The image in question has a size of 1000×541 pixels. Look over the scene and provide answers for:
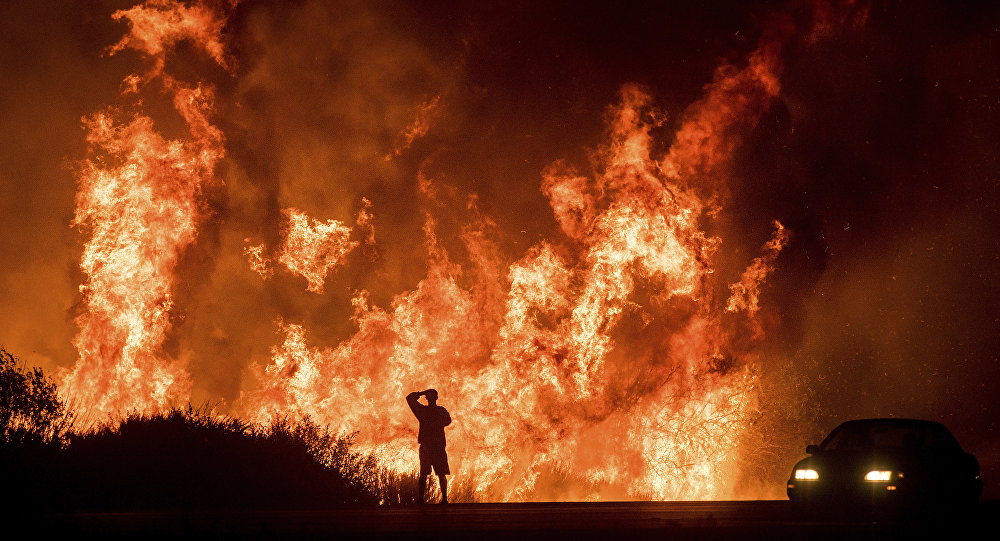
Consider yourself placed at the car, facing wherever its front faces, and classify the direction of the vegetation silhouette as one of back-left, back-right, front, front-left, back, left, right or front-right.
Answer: front-right

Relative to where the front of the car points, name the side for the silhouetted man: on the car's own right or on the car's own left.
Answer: on the car's own right

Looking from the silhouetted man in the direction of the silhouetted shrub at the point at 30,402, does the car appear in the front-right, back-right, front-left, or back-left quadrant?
back-left

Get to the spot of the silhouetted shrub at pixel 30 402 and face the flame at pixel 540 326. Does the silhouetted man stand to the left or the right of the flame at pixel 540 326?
right

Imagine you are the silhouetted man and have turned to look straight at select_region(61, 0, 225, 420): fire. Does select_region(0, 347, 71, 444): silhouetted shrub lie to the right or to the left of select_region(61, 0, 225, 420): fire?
left

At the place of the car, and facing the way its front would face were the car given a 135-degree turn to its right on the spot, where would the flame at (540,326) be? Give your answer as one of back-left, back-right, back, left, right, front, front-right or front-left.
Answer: front-left

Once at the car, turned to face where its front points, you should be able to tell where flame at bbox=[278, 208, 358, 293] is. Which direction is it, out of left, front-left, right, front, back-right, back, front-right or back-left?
right

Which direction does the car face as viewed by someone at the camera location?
facing the viewer and to the left of the viewer

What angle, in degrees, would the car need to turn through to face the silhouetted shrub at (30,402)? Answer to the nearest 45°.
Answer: approximately 45° to its right
